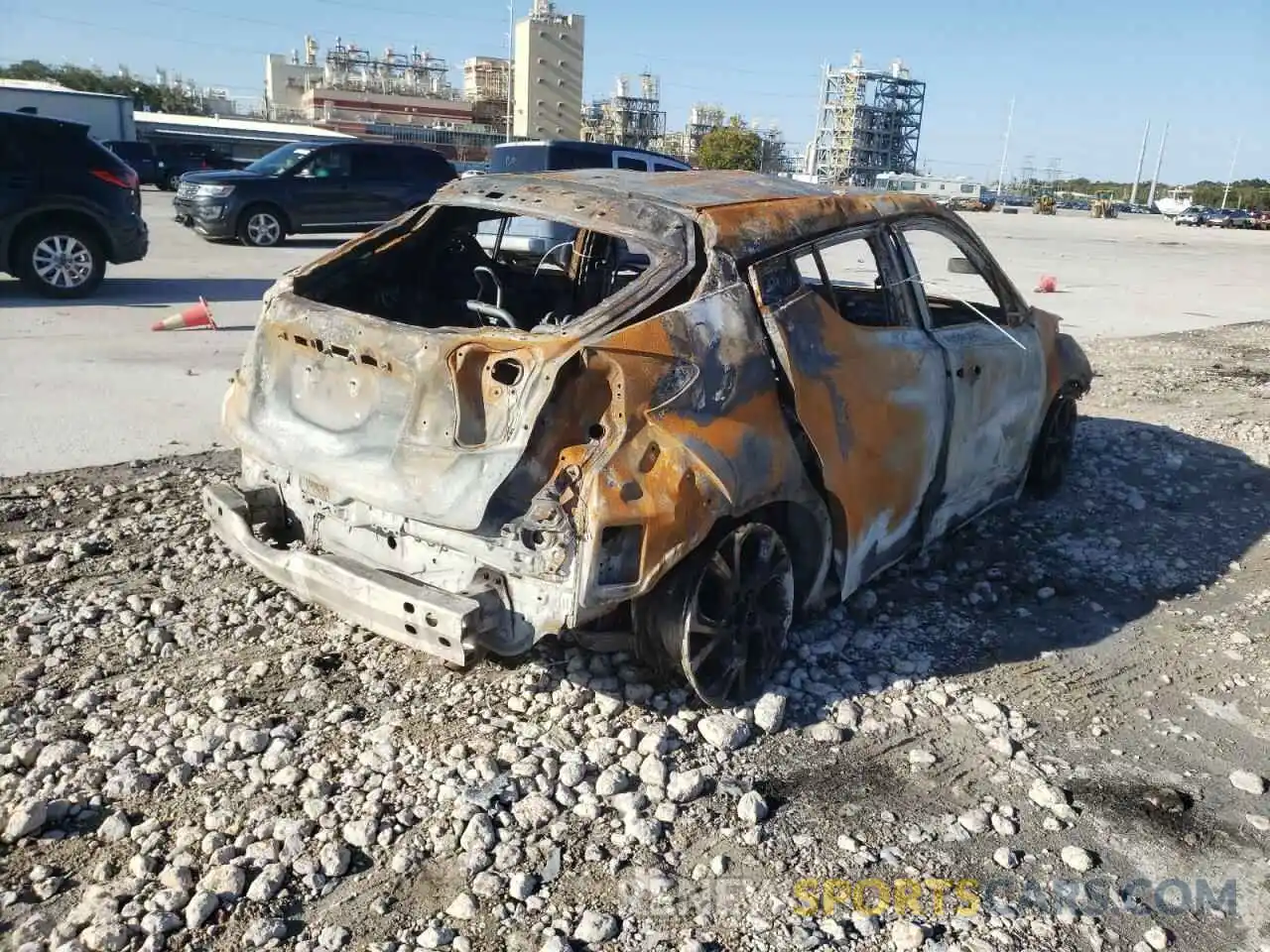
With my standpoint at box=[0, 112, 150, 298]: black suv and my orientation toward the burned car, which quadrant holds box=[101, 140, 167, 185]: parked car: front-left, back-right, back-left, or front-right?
back-left

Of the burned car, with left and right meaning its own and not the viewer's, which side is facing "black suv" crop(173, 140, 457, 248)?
left

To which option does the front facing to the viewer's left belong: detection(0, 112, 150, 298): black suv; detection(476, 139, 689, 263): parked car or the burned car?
the black suv

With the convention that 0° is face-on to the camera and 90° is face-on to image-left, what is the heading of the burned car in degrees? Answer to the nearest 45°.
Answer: approximately 225°

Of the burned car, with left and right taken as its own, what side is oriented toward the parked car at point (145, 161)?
left

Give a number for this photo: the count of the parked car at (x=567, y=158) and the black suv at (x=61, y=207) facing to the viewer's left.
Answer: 1

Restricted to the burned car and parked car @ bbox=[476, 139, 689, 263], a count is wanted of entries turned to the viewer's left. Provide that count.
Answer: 0

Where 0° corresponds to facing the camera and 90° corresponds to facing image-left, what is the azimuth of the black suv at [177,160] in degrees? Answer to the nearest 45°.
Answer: approximately 45°

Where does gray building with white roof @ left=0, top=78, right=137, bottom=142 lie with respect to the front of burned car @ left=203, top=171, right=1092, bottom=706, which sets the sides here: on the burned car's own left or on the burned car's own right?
on the burned car's own left
